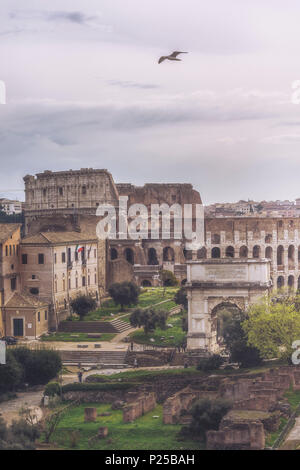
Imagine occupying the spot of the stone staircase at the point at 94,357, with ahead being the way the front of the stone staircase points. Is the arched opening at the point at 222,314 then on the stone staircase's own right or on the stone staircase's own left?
on the stone staircase's own left

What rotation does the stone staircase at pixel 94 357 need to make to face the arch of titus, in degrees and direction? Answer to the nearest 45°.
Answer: approximately 90° to its left

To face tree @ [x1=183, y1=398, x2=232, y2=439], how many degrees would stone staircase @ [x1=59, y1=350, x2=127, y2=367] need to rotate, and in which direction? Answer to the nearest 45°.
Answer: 0° — it already faces it

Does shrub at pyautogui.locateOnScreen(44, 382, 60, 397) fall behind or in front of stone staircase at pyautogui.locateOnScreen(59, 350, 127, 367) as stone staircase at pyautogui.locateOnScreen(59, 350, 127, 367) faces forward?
in front

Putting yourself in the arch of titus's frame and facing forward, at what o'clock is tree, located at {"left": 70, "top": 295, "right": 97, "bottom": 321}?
The tree is roughly at 4 o'clock from the arch of titus.

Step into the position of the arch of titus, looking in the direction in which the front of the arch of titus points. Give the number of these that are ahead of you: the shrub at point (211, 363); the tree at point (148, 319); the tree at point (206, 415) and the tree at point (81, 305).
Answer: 2

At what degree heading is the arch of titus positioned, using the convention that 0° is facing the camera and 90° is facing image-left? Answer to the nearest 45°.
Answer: approximately 0°

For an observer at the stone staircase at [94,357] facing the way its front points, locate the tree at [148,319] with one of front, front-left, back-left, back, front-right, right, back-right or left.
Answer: back-left

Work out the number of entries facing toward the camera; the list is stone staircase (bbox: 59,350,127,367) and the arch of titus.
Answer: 2
